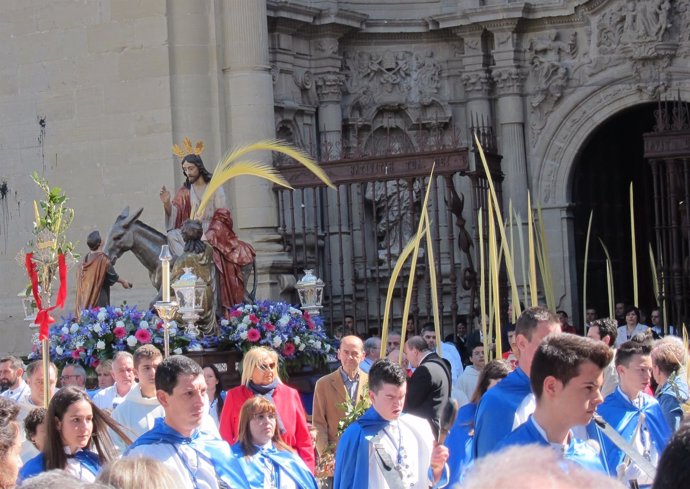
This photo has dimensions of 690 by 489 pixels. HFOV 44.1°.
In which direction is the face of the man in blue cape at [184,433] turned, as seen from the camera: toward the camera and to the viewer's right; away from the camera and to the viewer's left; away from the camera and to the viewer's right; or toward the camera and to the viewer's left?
toward the camera and to the viewer's right

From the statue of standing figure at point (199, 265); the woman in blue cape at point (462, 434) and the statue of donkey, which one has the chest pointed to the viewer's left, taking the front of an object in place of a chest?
the statue of donkey

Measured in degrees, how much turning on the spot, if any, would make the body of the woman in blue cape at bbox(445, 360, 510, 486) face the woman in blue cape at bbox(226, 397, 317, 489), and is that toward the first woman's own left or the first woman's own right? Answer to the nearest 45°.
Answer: approximately 135° to the first woman's own right

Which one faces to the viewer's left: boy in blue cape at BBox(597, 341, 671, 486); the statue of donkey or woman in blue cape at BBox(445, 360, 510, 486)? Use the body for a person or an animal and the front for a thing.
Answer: the statue of donkey

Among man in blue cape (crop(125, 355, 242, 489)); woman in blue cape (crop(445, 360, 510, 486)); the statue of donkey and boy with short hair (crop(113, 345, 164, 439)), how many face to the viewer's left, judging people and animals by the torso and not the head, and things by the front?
1

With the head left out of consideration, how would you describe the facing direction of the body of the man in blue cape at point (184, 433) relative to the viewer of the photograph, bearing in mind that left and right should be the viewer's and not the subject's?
facing the viewer and to the right of the viewer

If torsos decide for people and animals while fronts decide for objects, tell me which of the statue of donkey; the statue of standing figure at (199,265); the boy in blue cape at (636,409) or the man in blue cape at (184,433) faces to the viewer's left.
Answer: the statue of donkey

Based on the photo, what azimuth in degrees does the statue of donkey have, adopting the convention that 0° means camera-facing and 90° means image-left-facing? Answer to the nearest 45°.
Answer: approximately 90°

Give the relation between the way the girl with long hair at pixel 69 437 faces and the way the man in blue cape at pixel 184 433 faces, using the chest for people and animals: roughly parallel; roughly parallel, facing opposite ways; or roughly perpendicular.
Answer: roughly parallel

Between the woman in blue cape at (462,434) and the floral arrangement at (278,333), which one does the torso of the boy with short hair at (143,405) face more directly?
the woman in blue cape

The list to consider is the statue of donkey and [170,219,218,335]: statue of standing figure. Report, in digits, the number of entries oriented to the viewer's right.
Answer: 0

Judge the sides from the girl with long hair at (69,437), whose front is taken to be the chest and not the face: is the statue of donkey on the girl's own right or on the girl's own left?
on the girl's own left
